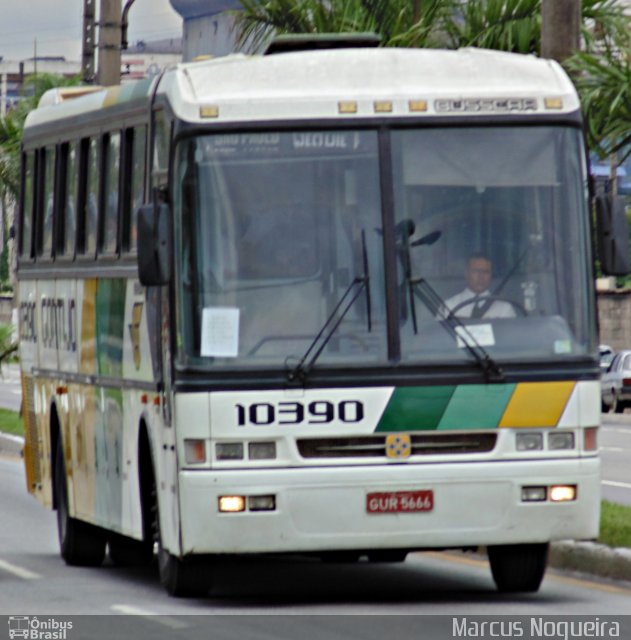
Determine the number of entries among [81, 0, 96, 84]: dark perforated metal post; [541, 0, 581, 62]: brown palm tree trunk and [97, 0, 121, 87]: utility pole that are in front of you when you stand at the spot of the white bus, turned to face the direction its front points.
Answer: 0

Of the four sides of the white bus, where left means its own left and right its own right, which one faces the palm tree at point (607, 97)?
back

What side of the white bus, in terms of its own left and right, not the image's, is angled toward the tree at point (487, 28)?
back

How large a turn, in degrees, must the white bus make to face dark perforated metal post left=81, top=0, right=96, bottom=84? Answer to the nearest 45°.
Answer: approximately 180°

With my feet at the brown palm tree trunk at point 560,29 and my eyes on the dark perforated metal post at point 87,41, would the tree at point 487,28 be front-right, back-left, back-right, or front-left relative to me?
front-right

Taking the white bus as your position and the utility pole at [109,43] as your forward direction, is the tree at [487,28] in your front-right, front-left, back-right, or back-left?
front-right

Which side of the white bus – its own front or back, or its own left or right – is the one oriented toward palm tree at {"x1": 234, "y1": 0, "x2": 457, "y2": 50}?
back

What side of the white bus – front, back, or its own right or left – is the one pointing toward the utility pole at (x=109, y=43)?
back

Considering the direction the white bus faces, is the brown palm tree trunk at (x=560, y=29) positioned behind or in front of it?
behind

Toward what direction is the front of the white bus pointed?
toward the camera
